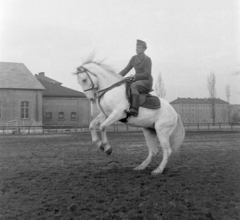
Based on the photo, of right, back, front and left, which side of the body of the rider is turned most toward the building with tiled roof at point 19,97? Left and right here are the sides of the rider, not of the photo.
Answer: right

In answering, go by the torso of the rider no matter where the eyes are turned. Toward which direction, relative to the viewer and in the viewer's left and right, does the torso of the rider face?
facing the viewer and to the left of the viewer

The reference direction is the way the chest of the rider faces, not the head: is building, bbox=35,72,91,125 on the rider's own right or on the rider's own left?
on the rider's own right
